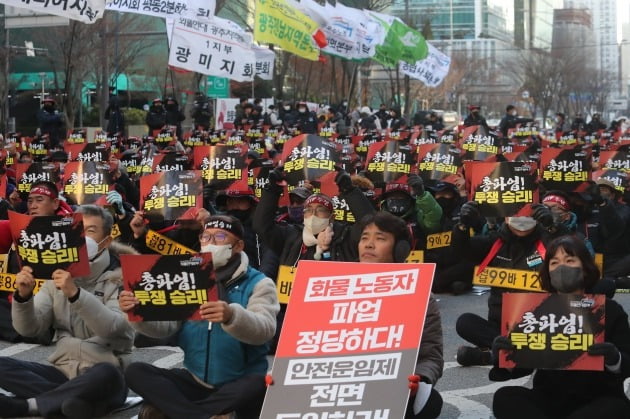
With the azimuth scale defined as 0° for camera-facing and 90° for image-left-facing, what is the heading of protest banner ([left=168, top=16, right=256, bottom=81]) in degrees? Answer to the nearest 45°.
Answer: approximately 0°

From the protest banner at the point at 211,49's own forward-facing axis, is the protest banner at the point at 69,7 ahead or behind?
ahead

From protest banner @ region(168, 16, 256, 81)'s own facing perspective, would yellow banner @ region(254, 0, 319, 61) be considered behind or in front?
behind
